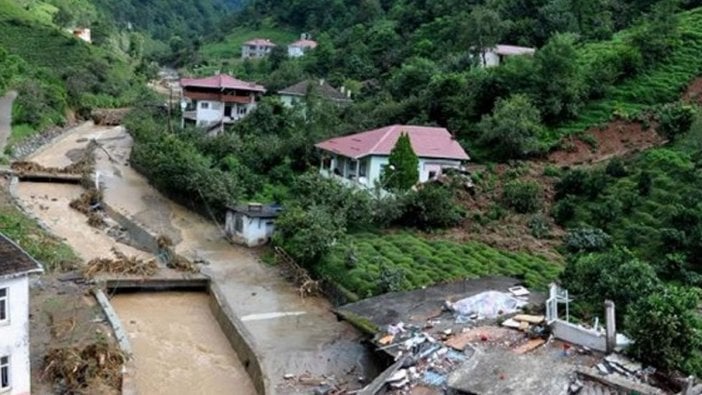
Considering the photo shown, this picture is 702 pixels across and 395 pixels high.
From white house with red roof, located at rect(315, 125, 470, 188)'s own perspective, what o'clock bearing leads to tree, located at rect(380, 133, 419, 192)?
The tree is roughly at 10 o'clock from the white house with red roof.

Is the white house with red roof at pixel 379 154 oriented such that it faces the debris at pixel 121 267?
yes

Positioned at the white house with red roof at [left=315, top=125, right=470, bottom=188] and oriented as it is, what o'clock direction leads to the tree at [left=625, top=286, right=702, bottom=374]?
The tree is roughly at 10 o'clock from the white house with red roof.

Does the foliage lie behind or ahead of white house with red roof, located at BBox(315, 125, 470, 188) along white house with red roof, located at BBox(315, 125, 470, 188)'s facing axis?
ahead

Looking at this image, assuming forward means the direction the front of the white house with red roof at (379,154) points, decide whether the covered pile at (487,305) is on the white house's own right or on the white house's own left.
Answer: on the white house's own left

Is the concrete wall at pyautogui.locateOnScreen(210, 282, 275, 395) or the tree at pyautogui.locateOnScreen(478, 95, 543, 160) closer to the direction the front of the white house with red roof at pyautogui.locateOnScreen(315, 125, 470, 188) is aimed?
the concrete wall

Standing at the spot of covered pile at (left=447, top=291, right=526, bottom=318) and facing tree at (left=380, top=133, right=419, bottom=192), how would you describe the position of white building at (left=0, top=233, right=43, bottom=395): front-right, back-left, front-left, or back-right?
back-left

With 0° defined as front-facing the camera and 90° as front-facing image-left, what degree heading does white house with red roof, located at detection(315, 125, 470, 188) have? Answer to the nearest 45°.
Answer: approximately 45°

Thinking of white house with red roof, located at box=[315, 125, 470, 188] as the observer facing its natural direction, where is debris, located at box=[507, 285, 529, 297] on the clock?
The debris is roughly at 10 o'clock from the white house with red roof.

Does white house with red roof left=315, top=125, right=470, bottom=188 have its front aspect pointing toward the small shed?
yes

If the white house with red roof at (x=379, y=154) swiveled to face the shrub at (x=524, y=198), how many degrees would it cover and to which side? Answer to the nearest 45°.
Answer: approximately 135° to its left

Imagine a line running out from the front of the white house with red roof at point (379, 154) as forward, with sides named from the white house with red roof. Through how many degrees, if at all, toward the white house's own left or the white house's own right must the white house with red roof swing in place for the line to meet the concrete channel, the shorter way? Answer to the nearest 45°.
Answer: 0° — it already faces it

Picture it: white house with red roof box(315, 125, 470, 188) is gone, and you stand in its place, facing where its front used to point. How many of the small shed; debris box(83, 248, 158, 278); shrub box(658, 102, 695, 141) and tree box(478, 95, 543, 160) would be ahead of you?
2

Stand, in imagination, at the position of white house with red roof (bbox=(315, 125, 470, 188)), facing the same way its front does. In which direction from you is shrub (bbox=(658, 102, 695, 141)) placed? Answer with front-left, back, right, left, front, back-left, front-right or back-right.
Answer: back-left

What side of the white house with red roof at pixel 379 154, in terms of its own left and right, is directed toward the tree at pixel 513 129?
back
